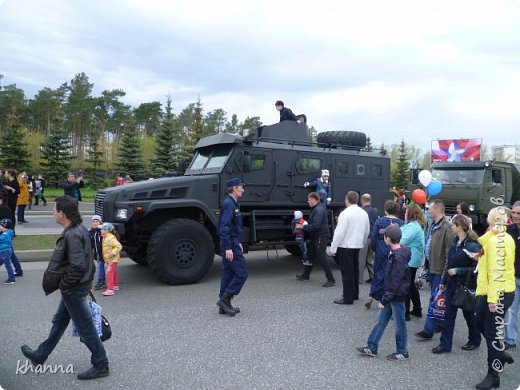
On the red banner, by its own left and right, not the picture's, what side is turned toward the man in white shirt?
front

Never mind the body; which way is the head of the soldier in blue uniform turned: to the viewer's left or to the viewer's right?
to the viewer's right

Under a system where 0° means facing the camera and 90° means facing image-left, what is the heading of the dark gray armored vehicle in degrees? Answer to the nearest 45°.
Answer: approximately 45°

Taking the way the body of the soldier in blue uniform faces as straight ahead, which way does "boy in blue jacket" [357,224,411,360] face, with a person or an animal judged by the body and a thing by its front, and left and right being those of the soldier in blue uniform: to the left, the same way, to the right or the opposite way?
the opposite way

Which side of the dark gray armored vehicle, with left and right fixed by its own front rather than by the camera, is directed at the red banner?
back
